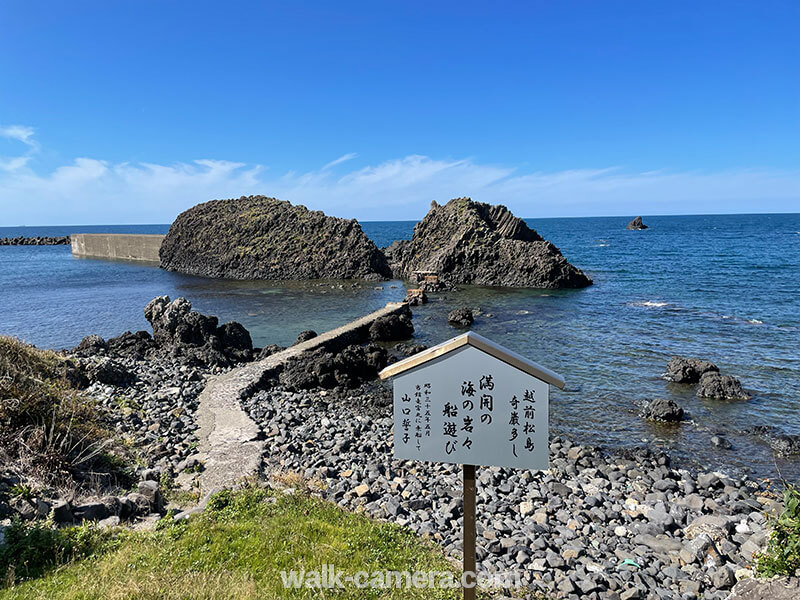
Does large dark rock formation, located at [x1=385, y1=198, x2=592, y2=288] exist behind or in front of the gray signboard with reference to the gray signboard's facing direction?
behind

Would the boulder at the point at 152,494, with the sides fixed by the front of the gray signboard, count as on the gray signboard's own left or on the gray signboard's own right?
on the gray signboard's own right

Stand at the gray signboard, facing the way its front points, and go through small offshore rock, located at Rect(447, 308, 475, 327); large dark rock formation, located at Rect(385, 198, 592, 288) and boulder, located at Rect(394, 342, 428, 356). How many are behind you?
3

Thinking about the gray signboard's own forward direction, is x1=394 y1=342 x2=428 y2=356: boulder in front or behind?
behind

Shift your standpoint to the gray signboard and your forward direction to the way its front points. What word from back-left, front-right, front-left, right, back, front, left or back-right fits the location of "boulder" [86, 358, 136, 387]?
back-right

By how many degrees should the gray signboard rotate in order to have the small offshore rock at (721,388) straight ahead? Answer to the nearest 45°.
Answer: approximately 135° to its left

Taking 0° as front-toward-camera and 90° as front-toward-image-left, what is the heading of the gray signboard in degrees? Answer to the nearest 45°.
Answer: approximately 0°

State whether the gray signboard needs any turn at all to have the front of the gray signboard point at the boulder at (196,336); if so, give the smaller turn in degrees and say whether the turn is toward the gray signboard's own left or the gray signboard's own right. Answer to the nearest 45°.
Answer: approximately 135° to the gray signboard's own right

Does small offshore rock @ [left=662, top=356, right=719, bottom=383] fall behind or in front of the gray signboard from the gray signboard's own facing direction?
behind

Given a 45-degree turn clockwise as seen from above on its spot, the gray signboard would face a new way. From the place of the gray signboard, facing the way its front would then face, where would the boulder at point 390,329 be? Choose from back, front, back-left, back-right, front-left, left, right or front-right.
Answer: back-right
